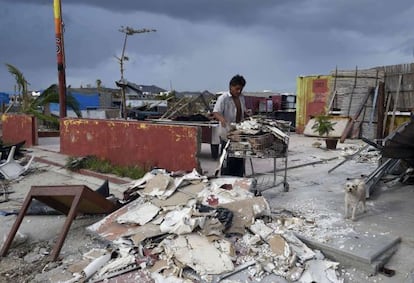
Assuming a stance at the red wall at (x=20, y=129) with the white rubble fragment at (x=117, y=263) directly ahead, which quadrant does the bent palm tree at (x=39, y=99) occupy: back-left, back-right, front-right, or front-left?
back-left

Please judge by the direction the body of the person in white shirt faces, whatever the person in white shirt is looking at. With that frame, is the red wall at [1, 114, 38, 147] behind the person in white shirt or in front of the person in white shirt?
behind

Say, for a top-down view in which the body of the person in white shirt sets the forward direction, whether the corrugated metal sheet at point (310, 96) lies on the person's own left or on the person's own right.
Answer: on the person's own left

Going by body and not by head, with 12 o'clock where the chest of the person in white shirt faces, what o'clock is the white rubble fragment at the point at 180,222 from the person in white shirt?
The white rubble fragment is roughly at 2 o'clock from the person in white shirt.

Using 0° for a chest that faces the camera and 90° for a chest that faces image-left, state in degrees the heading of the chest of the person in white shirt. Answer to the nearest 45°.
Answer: approximately 315°

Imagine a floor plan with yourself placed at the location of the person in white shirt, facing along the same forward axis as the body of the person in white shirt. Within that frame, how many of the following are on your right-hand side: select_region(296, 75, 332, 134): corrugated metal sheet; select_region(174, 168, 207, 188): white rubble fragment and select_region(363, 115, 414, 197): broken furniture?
1

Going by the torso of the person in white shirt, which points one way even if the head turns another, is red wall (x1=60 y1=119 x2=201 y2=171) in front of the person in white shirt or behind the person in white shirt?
behind

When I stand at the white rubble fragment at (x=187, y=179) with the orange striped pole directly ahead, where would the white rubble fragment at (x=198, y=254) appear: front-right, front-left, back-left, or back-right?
back-left

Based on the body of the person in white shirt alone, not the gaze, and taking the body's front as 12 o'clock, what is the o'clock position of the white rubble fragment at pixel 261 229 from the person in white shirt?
The white rubble fragment is roughly at 1 o'clock from the person in white shirt.

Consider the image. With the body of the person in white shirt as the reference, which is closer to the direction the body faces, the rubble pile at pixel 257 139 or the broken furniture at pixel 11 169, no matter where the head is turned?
the rubble pile

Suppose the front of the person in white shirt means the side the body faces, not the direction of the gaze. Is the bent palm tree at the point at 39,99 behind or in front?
behind

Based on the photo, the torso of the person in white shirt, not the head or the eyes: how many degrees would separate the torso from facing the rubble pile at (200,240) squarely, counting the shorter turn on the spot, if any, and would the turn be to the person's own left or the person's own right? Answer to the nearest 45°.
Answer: approximately 45° to the person's own right

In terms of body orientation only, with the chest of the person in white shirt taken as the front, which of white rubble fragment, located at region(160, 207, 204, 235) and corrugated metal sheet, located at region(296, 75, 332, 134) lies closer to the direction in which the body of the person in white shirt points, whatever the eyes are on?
the white rubble fragment
